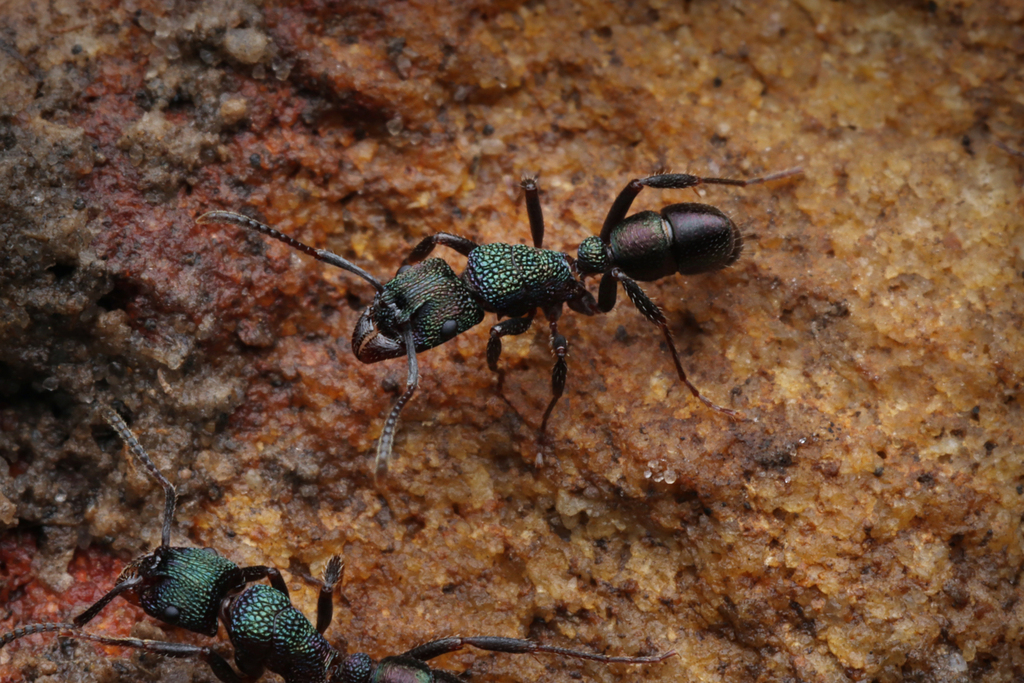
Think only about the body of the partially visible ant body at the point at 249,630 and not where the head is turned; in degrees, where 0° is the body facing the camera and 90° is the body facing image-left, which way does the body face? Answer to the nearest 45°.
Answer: approximately 90°
